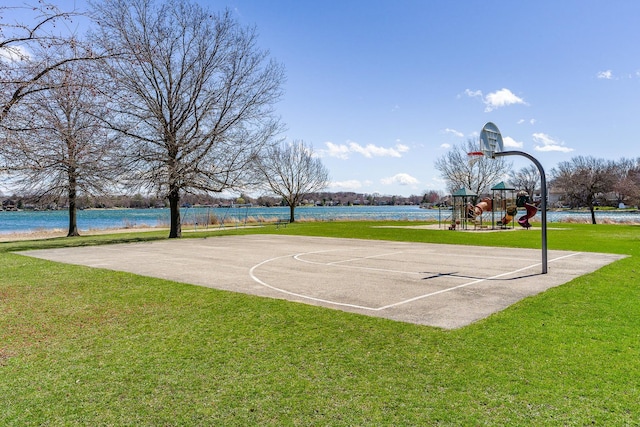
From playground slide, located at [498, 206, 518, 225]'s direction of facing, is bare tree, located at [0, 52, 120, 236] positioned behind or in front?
in front

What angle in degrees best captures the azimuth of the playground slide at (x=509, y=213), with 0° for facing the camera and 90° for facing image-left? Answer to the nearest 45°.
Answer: approximately 45°

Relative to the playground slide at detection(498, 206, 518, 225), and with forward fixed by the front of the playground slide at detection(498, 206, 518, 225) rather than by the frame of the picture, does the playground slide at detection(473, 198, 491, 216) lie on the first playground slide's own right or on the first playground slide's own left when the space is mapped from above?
on the first playground slide's own right

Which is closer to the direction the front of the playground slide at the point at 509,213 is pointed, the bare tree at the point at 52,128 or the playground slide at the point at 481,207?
the bare tree
